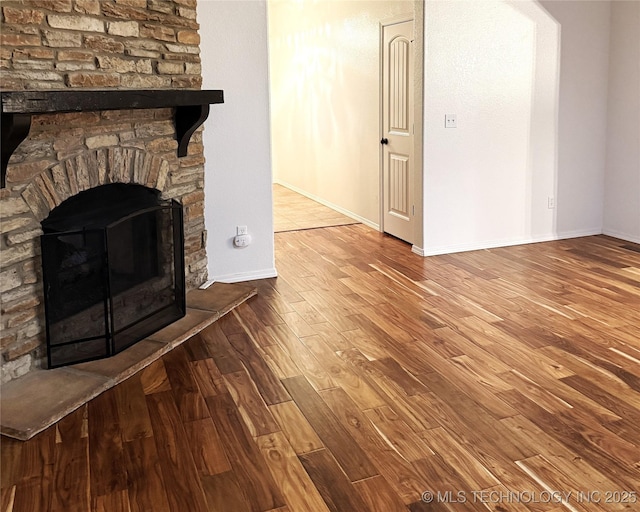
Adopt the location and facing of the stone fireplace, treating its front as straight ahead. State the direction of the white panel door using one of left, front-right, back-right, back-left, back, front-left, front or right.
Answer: left

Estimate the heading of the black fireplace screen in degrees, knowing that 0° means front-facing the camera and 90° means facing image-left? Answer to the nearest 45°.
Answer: approximately 315°

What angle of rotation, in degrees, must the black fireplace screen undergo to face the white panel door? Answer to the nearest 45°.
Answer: approximately 90° to its left

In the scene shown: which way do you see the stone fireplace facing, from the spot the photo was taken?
facing the viewer and to the right of the viewer
